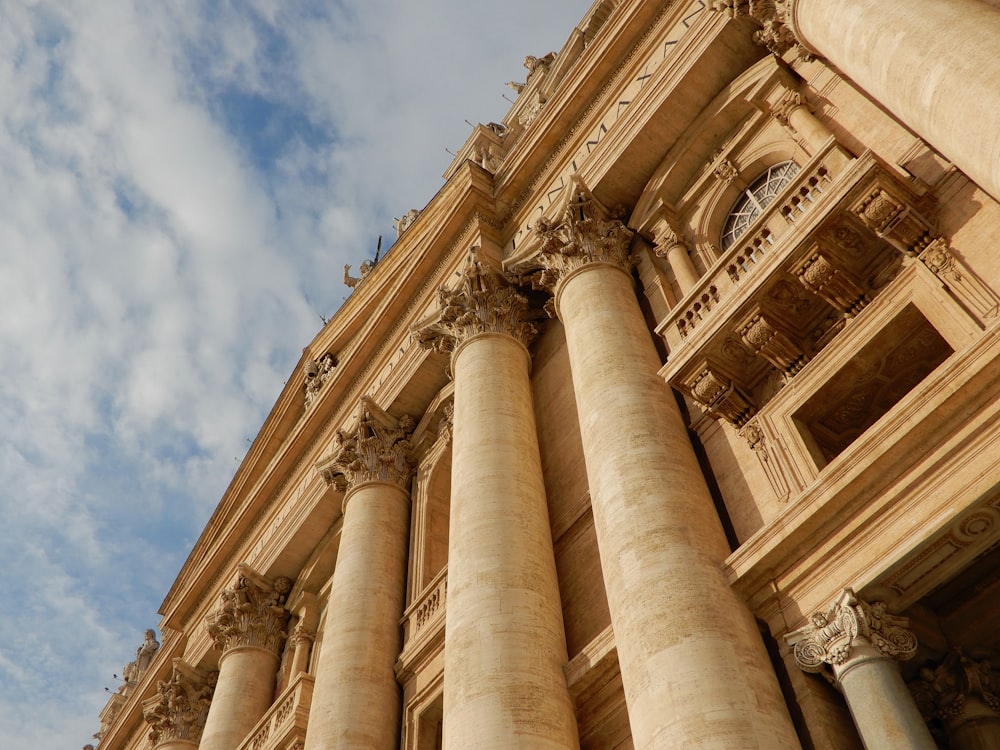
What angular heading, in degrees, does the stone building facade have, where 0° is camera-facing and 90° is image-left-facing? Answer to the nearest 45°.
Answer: approximately 45°
